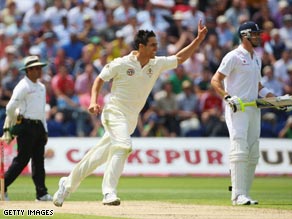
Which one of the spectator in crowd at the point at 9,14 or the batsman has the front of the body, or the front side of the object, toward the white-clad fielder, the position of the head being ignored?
the spectator in crowd

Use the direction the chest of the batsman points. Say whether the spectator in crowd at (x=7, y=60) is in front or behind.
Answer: behind

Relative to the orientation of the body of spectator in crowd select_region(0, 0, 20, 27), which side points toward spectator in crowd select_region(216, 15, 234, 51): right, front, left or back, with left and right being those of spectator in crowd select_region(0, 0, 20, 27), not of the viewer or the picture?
left

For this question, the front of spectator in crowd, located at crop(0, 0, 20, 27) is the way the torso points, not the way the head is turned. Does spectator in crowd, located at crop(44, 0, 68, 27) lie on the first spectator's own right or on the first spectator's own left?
on the first spectator's own left

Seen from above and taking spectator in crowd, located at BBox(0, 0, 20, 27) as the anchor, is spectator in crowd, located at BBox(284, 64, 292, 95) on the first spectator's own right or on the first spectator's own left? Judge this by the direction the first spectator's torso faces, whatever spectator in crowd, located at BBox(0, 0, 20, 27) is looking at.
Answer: on the first spectator's own left

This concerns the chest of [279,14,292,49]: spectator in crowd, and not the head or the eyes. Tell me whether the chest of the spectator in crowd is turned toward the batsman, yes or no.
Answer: yes

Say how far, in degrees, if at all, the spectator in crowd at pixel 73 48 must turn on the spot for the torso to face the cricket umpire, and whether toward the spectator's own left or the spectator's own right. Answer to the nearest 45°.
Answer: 0° — they already face them

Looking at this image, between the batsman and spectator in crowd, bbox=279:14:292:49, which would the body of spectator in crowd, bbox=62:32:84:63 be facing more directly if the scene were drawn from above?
the batsman
